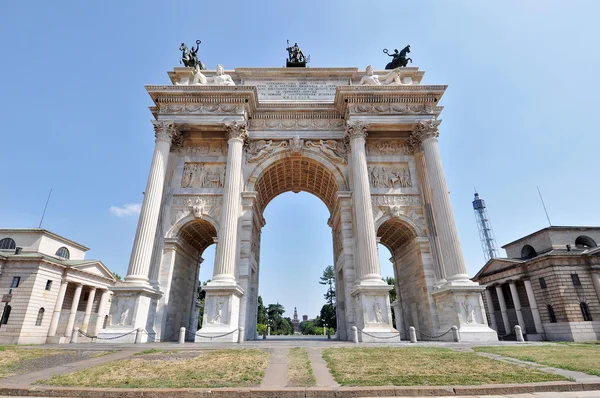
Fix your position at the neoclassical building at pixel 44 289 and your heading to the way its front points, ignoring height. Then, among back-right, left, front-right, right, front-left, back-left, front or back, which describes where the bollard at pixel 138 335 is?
front-right

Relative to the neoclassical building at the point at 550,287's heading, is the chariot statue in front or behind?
in front

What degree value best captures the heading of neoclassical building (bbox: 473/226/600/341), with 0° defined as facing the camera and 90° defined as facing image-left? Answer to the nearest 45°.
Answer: approximately 45°

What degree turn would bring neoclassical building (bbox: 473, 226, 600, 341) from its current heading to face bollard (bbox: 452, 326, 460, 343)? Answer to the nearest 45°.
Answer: approximately 45° to its left

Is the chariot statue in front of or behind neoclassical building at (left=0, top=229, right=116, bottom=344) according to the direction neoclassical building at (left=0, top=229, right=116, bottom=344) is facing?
in front

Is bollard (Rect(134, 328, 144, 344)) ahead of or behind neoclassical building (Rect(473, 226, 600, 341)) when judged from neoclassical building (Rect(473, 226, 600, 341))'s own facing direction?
ahead

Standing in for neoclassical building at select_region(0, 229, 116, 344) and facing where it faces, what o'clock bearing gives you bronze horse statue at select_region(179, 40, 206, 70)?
The bronze horse statue is roughly at 1 o'clock from the neoclassical building.

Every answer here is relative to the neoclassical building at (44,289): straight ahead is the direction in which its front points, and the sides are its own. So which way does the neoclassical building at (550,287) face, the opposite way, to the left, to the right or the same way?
the opposite way
